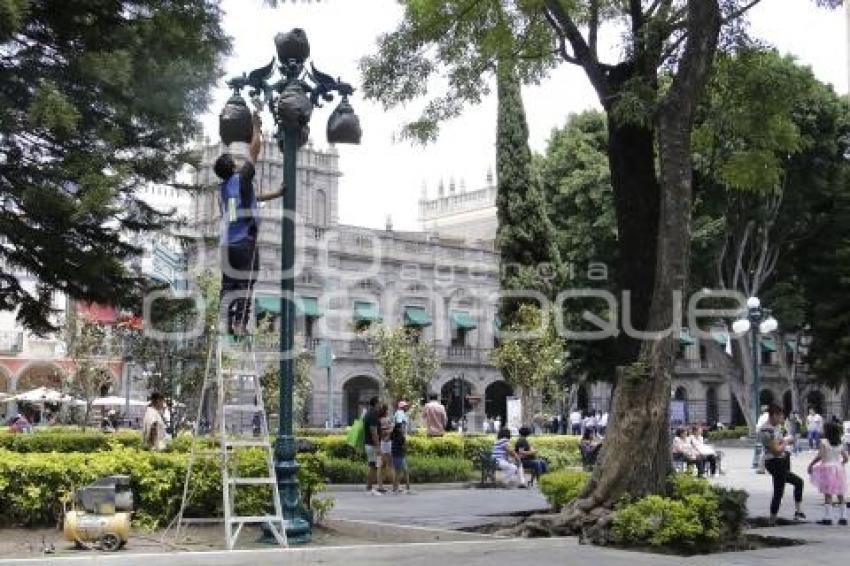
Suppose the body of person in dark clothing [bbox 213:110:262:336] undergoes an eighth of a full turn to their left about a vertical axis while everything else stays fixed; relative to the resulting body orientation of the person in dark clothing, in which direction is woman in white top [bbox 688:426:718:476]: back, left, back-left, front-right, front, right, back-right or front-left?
front-right

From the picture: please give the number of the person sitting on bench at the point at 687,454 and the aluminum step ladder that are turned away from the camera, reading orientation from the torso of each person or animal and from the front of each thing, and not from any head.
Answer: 0

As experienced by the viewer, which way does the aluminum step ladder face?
facing the viewer and to the right of the viewer

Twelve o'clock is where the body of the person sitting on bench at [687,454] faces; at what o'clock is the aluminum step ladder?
The aluminum step ladder is roughly at 2 o'clock from the person sitting on bench.

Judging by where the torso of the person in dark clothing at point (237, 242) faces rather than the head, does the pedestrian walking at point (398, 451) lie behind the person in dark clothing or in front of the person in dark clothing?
in front

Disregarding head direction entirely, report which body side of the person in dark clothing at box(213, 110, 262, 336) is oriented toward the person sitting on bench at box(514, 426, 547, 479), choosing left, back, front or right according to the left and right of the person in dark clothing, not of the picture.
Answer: front

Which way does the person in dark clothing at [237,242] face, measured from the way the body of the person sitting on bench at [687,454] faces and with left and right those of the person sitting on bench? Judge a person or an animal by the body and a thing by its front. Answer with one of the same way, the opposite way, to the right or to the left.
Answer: to the left

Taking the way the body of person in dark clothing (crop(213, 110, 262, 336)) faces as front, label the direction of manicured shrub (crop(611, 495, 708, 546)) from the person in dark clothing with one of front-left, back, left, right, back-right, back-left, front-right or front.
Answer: front-right

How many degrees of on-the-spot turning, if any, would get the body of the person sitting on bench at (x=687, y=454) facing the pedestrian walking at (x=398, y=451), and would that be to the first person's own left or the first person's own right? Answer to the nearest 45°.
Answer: approximately 90° to the first person's own right

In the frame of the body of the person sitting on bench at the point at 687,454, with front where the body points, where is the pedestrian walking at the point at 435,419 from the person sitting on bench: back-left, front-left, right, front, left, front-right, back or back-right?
back-right

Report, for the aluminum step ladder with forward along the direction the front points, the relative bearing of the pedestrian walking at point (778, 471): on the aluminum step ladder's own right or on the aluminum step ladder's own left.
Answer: on the aluminum step ladder's own left

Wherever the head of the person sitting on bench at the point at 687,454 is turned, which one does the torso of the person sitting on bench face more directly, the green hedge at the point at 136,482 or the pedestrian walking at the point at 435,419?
the green hedge

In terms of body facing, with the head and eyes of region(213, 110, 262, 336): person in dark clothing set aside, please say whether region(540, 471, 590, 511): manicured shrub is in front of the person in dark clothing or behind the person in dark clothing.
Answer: in front

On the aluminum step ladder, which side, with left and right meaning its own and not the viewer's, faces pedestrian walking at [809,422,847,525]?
left
